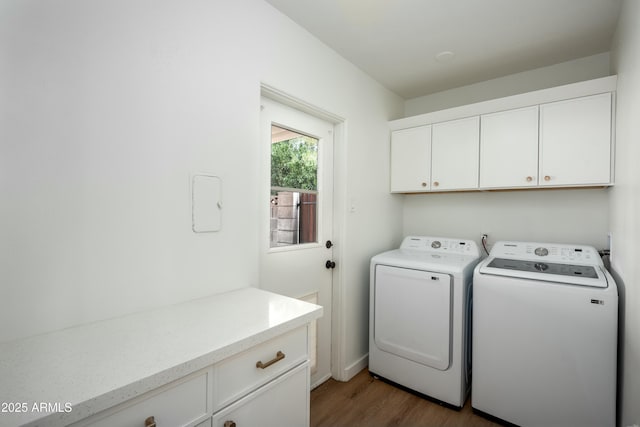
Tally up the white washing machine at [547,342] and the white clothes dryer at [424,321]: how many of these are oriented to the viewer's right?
0

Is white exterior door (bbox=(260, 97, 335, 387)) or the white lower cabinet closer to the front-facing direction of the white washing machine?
the white lower cabinet

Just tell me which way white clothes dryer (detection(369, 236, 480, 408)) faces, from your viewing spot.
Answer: facing the viewer and to the left of the viewer

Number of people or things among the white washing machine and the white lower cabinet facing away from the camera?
0

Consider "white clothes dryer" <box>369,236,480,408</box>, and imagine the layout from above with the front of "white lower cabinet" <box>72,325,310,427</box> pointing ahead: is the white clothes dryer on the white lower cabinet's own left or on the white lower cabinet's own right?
on the white lower cabinet's own left

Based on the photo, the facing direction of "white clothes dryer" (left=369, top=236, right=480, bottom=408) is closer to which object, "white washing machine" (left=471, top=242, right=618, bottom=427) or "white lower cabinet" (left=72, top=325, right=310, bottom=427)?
the white lower cabinet

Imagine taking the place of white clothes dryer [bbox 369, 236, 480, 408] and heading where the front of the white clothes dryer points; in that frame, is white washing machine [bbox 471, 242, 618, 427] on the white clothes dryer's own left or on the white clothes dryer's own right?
on the white clothes dryer's own left

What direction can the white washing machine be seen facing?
toward the camera

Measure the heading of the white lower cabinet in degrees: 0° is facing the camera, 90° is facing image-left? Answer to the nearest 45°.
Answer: approximately 315°

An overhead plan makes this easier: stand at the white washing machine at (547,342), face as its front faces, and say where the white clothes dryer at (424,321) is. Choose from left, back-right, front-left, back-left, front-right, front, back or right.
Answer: right
